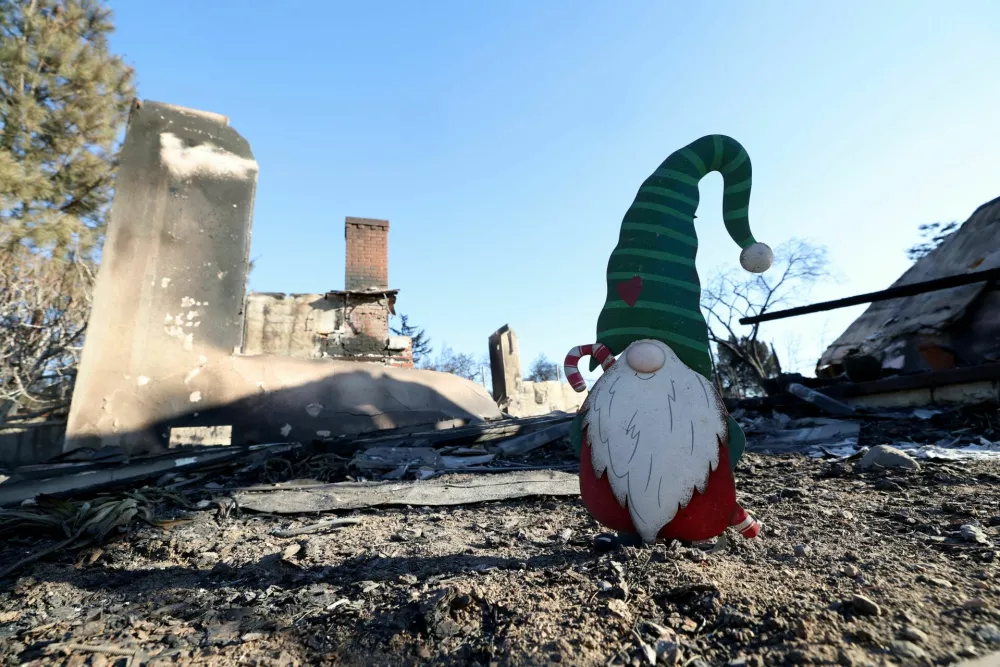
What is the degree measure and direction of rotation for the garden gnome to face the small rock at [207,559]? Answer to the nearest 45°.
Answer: approximately 90° to its right

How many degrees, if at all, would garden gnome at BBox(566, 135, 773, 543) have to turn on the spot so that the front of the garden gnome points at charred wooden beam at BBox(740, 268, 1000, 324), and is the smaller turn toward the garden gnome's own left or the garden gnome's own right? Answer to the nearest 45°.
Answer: approximately 135° to the garden gnome's own left

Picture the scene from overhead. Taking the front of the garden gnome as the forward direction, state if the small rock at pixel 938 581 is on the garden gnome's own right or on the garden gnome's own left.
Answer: on the garden gnome's own left

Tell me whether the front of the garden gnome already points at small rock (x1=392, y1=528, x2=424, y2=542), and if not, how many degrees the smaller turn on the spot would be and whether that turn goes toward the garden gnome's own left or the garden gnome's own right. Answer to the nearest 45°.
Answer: approximately 90° to the garden gnome's own right

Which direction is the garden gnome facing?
toward the camera

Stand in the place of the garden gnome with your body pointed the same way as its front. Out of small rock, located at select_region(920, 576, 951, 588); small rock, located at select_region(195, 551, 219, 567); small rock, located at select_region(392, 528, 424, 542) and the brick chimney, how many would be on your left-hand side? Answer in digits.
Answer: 1

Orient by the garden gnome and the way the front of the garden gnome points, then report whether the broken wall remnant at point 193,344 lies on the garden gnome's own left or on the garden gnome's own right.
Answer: on the garden gnome's own right

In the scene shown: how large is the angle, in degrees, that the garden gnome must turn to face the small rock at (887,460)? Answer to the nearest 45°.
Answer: approximately 135° to its left
